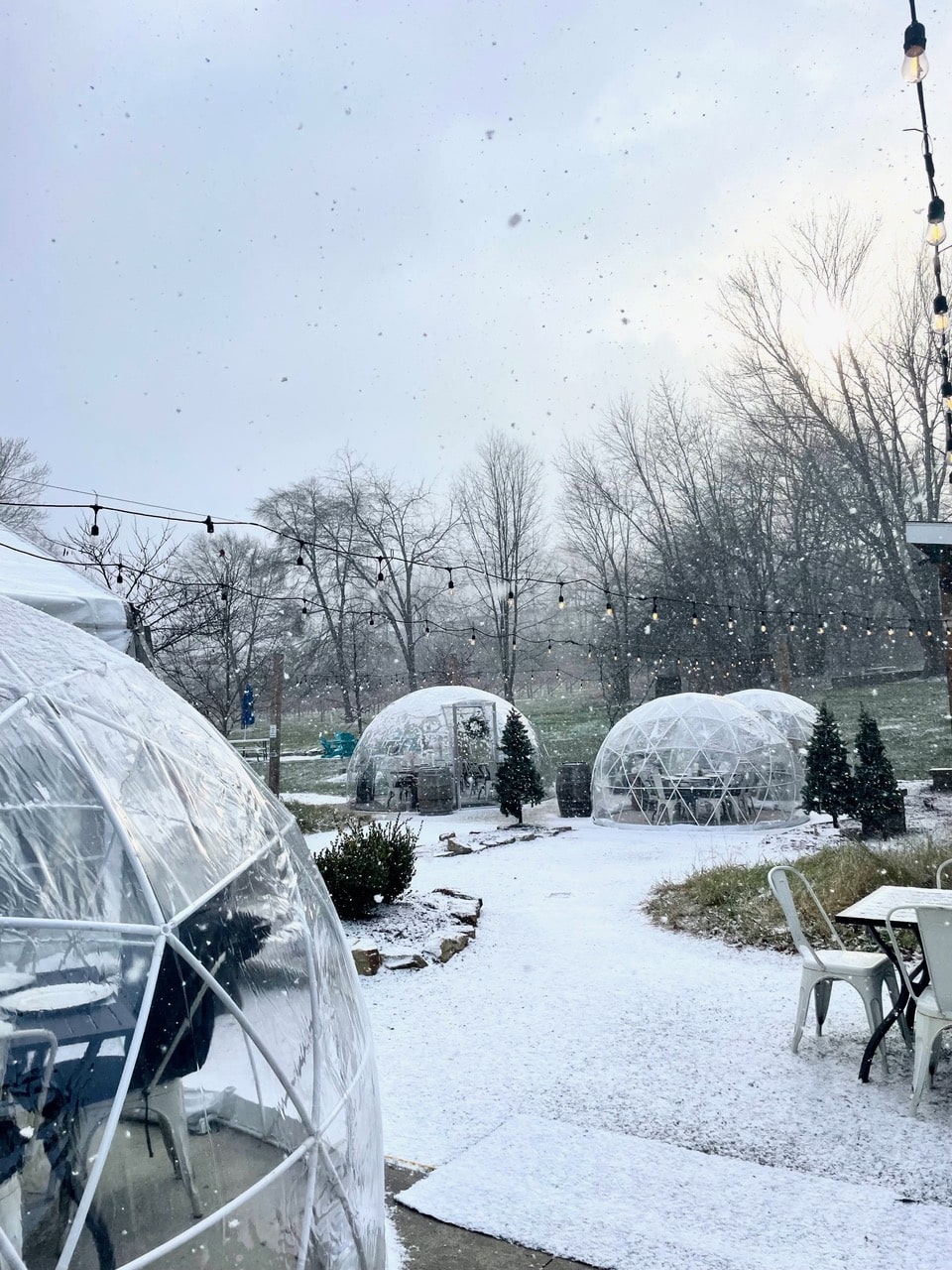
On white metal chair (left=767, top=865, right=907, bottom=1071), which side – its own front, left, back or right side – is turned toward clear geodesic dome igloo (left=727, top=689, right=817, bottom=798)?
left

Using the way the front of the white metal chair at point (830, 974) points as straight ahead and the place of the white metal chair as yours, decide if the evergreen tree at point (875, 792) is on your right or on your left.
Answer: on your left

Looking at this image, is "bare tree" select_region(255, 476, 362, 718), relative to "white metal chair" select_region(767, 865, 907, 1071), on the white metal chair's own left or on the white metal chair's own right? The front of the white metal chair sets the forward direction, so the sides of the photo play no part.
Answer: on the white metal chair's own left

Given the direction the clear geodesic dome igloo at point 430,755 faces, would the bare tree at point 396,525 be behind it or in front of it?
behind

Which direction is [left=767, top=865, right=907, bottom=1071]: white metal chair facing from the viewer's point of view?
to the viewer's right

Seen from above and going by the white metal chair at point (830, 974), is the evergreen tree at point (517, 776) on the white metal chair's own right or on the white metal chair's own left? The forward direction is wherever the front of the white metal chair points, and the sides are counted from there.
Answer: on the white metal chair's own left

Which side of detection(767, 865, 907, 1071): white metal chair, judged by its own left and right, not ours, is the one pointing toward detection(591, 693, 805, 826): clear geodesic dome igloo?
left

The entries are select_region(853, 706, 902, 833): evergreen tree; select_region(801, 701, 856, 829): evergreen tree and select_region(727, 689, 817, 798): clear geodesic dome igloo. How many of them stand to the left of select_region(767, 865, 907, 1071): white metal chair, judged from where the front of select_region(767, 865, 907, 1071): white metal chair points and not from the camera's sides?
3

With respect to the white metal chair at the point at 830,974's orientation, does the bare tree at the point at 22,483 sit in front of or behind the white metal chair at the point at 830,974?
behind

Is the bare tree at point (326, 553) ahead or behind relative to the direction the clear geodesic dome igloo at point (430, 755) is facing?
behind
